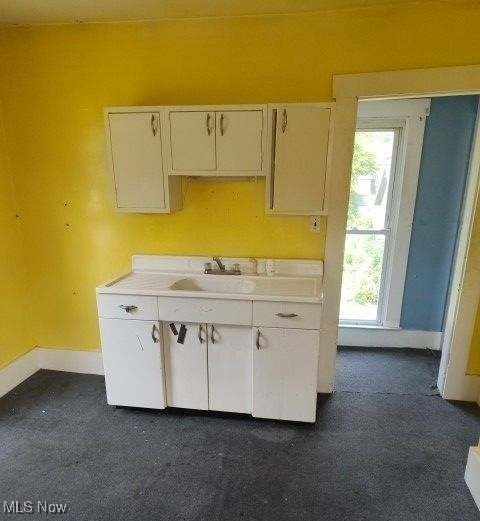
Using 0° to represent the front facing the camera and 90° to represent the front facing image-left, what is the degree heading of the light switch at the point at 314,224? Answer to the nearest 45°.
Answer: approximately 0°

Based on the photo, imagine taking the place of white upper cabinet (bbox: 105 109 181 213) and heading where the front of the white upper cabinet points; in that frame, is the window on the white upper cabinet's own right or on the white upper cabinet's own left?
on the white upper cabinet's own left

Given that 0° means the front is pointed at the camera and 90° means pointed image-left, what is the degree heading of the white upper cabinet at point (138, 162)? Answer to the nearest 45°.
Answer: approximately 0°

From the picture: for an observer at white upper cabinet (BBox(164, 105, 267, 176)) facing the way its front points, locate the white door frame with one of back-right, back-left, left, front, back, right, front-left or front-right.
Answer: left

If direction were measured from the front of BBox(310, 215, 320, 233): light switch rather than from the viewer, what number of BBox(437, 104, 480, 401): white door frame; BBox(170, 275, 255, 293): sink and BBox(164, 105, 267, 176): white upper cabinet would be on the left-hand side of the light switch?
1

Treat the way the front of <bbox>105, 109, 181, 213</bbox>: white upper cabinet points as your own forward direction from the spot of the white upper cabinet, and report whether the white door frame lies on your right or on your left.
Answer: on your left

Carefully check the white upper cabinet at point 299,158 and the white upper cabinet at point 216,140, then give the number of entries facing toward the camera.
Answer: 2
